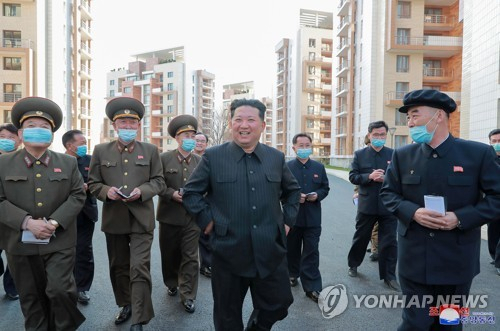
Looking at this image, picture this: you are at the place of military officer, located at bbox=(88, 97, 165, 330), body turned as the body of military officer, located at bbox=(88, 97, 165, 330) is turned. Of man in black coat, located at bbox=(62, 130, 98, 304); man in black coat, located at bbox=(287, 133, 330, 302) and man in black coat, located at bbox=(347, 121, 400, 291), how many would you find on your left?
2

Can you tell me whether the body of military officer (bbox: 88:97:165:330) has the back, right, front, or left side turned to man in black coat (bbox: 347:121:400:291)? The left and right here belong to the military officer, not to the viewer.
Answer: left

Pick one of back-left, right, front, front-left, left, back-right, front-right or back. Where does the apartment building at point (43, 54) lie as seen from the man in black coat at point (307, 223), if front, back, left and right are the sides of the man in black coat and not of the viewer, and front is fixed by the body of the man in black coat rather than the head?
back-right

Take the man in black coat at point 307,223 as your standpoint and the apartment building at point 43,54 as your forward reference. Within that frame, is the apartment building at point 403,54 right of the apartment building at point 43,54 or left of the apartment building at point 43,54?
right

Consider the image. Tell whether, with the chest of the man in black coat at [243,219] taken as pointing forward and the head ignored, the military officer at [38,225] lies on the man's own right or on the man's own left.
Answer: on the man's own right

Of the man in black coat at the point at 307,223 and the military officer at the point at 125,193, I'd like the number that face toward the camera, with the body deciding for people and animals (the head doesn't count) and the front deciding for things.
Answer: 2

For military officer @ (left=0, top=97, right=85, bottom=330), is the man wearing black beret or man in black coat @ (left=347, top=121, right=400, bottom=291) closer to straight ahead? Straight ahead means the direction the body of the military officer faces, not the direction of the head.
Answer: the man wearing black beret

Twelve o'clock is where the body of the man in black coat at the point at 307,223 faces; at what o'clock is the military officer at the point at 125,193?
The military officer is roughly at 2 o'clock from the man in black coat.

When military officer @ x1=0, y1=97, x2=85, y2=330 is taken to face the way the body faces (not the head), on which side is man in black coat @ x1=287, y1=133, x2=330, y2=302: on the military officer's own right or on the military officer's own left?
on the military officer's own left

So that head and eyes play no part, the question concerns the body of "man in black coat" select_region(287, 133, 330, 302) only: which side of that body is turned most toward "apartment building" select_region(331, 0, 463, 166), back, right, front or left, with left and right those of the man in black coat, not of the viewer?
back

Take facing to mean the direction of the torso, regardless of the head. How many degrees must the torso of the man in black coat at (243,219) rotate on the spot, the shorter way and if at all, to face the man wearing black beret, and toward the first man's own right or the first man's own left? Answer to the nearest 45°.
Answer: approximately 90° to the first man's own left

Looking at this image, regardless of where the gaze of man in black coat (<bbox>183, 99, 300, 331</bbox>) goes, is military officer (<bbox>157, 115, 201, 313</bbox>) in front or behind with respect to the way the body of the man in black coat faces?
behind
